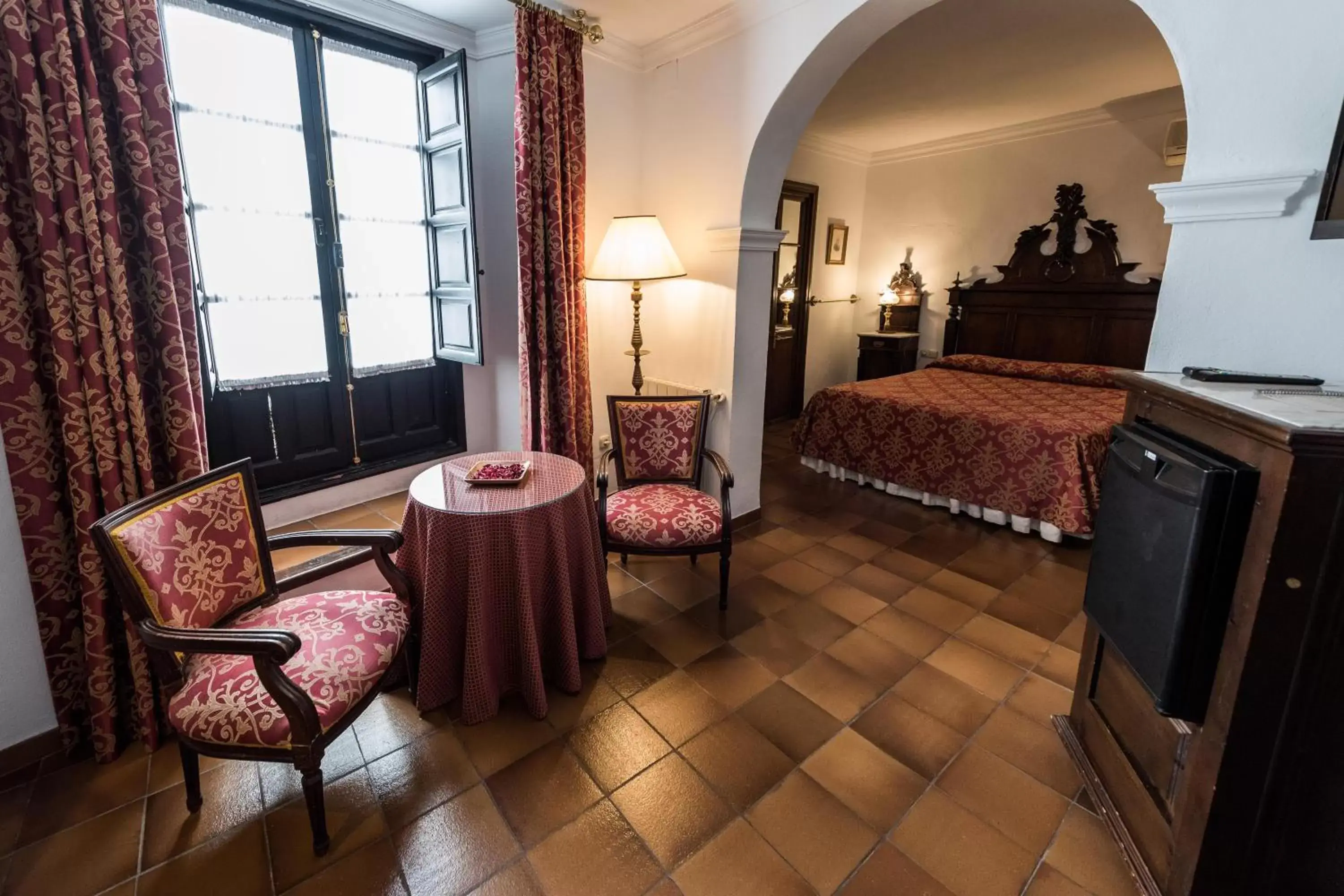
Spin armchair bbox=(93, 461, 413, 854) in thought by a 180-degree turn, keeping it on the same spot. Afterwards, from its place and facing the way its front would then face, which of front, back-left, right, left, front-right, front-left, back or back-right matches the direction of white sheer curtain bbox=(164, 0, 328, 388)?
front-right

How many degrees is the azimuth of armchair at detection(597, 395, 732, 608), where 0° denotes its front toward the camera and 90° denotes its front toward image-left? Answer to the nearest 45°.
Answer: approximately 0°

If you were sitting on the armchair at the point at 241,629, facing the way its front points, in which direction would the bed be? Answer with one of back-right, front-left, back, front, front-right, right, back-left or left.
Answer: front-left

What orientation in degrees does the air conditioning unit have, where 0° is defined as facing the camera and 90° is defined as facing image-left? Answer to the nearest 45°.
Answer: approximately 45°

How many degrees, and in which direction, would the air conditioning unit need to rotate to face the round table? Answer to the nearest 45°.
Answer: approximately 45° to its left

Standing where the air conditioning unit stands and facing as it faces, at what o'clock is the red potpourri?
The red potpourri is roughly at 11 o'clock from the air conditioning unit.

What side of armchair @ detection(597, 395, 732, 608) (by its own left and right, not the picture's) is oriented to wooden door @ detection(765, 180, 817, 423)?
back

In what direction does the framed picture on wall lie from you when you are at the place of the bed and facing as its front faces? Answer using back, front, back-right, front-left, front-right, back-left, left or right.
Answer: right

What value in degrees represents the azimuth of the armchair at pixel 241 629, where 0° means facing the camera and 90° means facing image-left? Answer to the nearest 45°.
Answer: approximately 315°

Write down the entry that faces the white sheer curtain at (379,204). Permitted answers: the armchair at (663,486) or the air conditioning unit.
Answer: the air conditioning unit

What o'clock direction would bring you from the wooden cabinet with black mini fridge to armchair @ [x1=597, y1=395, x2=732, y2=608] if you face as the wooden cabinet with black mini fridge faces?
The armchair is roughly at 2 o'clock from the wooden cabinet with black mini fridge.
